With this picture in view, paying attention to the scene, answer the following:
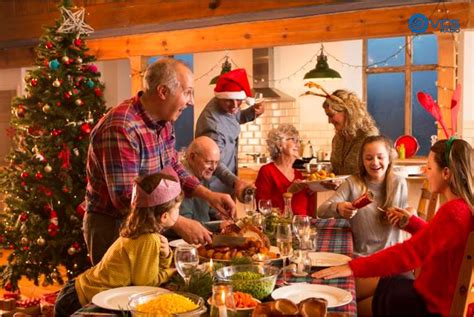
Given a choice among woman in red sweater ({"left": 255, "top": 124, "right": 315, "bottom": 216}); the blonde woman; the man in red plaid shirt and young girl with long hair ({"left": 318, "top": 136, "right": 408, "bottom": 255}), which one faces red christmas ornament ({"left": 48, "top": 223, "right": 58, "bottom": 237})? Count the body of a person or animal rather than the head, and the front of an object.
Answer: the blonde woman

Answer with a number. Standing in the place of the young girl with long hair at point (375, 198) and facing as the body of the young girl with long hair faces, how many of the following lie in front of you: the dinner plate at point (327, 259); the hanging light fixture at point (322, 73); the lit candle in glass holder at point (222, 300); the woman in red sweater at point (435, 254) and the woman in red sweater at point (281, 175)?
3

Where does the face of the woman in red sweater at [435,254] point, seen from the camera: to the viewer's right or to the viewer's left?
to the viewer's left

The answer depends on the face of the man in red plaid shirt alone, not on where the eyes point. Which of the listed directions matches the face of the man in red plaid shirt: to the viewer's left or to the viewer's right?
to the viewer's right

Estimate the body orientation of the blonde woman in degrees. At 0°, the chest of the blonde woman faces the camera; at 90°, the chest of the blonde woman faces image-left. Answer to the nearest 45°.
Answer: approximately 90°

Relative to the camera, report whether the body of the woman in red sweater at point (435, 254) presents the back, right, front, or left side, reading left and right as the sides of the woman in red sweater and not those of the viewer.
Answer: left

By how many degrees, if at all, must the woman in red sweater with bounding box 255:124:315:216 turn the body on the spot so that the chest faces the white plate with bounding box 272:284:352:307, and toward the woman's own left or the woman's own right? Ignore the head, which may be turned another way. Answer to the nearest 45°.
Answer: approximately 45° to the woman's own right

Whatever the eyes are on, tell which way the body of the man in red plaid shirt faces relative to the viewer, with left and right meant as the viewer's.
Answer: facing to the right of the viewer
